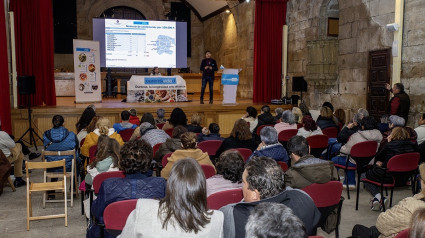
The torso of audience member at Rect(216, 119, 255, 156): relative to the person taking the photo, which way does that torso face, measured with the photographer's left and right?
facing away from the viewer

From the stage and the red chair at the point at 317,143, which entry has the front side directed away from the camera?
the red chair

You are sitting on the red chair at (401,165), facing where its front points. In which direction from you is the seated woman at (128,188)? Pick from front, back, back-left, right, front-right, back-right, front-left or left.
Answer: left

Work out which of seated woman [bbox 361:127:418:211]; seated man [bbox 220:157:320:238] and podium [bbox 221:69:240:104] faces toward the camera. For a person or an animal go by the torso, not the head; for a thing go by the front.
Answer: the podium

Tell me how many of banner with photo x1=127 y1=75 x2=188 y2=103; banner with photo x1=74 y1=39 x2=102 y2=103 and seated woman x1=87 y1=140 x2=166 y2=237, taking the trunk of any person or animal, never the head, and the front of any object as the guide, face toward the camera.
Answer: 2

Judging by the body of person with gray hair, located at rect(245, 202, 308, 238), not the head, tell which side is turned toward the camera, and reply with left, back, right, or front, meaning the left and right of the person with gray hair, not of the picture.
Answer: back

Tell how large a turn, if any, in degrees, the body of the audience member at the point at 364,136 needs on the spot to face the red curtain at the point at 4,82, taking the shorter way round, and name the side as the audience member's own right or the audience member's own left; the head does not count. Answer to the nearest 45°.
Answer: approximately 45° to the audience member's own left

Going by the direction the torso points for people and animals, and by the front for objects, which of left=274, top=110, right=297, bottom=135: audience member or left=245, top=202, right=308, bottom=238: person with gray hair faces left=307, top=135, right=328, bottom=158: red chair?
the person with gray hair

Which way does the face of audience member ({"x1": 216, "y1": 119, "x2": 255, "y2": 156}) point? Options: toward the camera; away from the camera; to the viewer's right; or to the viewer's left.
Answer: away from the camera

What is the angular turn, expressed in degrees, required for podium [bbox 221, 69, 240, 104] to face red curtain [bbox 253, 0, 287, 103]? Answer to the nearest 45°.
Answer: approximately 135° to its left

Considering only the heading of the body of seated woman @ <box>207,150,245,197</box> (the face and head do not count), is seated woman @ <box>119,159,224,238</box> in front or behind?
behind

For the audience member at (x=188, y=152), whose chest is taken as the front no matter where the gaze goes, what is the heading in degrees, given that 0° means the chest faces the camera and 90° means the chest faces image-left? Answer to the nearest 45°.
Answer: approximately 180°

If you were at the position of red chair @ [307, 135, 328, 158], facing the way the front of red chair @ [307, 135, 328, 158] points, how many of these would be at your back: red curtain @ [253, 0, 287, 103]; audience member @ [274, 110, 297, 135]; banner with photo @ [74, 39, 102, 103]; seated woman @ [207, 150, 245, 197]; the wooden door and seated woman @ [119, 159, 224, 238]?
2

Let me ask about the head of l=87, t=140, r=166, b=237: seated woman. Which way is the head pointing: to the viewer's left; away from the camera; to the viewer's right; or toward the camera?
away from the camera

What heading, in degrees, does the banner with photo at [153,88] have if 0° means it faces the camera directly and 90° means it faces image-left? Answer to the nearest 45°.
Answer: approximately 0°

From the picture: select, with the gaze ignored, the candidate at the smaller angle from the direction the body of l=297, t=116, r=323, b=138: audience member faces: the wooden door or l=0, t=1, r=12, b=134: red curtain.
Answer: the wooden door

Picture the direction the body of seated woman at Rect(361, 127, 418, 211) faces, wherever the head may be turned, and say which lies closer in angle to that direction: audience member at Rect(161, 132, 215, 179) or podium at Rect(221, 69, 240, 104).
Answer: the podium

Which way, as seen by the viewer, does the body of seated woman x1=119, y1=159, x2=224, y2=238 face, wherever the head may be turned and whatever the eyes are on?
away from the camera

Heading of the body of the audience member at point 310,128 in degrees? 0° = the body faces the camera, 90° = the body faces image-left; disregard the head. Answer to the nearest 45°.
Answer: approximately 180°

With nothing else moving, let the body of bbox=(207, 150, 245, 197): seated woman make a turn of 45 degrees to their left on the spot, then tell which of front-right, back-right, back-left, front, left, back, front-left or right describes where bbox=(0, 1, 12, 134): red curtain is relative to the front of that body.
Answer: front

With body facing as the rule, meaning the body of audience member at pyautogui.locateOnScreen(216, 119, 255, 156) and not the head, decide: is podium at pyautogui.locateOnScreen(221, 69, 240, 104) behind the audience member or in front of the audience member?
in front

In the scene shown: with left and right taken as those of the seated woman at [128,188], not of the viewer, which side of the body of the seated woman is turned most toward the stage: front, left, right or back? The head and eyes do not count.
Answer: front
